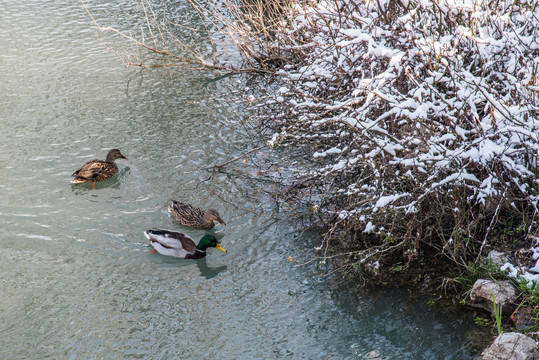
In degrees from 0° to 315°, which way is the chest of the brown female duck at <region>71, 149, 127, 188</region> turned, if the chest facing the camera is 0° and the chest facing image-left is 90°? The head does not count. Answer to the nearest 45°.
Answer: approximately 270°

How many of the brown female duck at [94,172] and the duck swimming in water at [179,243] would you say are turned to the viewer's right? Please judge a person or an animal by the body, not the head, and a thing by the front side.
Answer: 2

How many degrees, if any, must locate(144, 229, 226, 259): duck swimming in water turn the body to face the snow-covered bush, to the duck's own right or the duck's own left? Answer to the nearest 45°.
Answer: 0° — it already faces it

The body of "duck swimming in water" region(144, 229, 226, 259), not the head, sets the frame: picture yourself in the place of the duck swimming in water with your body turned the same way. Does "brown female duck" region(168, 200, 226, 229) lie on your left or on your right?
on your left

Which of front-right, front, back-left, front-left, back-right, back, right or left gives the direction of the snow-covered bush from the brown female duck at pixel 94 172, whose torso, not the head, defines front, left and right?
front-right

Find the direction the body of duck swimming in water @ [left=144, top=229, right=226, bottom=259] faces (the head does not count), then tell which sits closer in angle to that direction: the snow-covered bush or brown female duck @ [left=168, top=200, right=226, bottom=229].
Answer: the snow-covered bush

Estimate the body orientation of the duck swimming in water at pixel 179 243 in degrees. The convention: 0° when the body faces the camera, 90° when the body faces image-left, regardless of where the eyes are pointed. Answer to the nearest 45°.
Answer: approximately 270°

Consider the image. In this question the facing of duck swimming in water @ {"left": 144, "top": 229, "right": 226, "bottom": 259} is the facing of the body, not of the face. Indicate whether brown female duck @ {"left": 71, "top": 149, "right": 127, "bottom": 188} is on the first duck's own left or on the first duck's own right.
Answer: on the first duck's own left

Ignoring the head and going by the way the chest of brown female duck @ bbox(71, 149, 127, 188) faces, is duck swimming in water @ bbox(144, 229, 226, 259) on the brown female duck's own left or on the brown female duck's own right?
on the brown female duck's own right

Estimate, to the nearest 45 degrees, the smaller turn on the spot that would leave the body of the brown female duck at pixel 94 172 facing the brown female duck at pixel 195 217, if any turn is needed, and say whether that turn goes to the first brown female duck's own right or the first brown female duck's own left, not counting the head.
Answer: approximately 45° to the first brown female duck's own right
